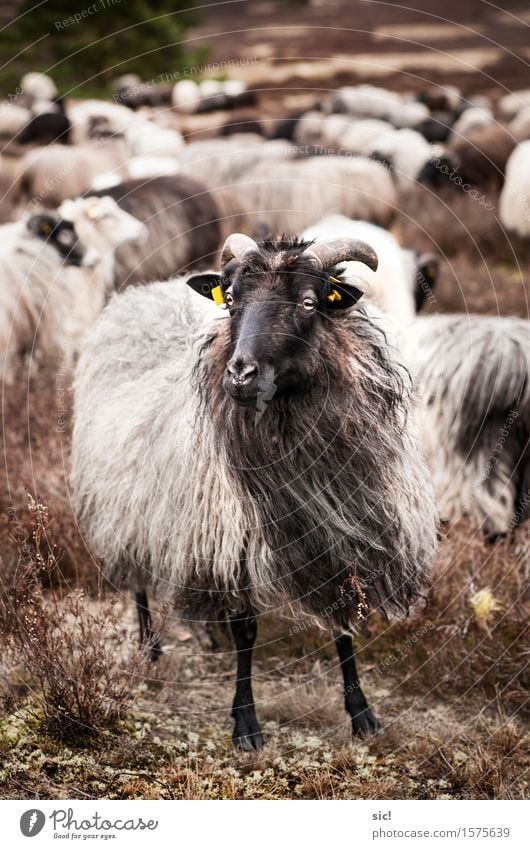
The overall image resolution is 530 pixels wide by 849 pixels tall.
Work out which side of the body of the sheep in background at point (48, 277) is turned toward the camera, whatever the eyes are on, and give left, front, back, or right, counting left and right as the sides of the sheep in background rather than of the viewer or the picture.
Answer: right
